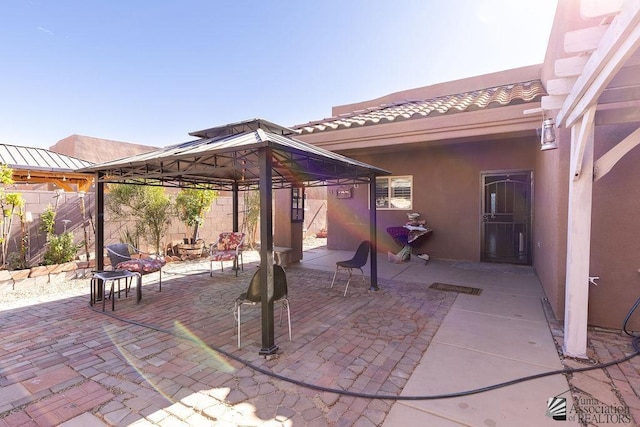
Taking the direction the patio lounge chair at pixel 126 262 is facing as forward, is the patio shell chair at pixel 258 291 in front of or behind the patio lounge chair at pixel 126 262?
in front

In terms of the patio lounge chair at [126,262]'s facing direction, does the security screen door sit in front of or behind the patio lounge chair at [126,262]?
in front

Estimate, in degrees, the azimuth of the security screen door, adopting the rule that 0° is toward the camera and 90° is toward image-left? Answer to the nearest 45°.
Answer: approximately 0°

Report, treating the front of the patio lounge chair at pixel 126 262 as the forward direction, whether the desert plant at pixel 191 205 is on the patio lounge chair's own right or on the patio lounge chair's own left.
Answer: on the patio lounge chair's own left

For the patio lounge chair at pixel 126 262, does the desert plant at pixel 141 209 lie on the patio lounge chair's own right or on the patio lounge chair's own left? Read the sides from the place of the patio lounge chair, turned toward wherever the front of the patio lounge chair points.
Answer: on the patio lounge chair's own left

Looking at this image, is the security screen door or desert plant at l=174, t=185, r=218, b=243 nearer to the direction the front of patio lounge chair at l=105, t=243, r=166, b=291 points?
the security screen door

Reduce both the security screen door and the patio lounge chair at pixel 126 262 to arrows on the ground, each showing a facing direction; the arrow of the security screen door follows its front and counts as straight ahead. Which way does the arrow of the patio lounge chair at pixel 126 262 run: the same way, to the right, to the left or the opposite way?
to the left

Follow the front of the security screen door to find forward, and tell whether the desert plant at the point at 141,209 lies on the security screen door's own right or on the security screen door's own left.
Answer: on the security screen door's own right

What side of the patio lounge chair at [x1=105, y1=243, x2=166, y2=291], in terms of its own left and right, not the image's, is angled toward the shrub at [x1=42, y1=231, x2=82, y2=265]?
back

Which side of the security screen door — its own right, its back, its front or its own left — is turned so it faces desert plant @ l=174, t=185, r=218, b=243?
right
